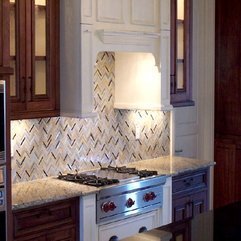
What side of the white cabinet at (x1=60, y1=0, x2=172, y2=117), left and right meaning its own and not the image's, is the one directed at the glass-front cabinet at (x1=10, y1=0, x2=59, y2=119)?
right

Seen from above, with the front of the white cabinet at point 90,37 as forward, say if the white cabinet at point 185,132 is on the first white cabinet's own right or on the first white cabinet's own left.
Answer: on the first white cabinet's own left

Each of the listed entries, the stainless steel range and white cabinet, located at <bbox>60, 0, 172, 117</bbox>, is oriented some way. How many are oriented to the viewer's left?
0

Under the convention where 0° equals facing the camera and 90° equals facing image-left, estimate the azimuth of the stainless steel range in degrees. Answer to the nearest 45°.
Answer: approximately 315°

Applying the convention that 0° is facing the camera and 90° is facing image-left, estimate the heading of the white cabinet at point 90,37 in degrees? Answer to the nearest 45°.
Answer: approximately 315°
